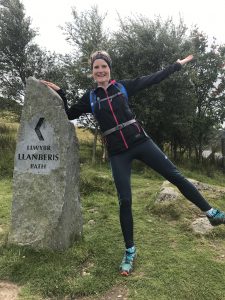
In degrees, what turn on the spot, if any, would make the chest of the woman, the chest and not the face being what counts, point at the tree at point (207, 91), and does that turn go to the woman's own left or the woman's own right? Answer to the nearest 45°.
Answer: approximately 180°

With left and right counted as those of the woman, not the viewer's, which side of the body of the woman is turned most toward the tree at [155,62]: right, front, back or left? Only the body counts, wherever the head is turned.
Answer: back

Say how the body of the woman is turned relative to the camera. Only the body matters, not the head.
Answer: toward the camera

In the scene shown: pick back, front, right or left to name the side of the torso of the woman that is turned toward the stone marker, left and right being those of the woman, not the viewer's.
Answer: right

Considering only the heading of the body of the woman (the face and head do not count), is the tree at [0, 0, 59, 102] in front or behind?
behind
